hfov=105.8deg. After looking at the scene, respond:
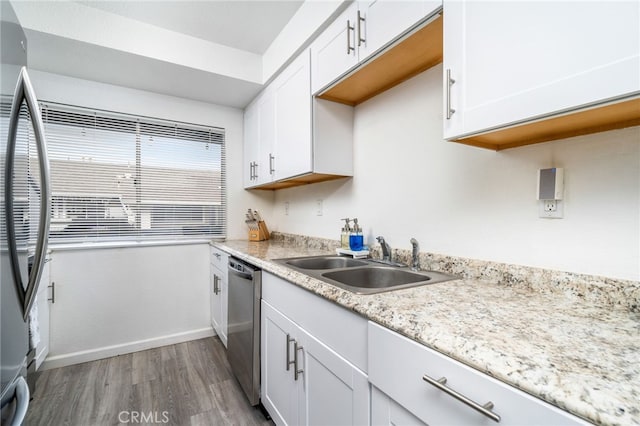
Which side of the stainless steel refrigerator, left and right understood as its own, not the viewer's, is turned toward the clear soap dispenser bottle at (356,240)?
front

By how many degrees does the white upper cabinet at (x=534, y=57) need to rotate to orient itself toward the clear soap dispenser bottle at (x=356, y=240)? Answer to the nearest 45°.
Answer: approximately 90° to its right

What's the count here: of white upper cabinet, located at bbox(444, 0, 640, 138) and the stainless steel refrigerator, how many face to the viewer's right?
1

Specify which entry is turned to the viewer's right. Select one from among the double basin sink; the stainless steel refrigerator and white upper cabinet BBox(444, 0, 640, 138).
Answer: the stainless steel refrigerator

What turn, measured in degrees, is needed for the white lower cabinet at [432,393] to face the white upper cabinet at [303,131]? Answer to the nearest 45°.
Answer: approximately 90° to its right

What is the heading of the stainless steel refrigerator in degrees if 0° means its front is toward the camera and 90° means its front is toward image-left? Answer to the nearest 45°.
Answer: approximately 270°

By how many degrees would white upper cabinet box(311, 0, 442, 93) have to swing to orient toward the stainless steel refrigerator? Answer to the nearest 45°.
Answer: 0° — it already faces it

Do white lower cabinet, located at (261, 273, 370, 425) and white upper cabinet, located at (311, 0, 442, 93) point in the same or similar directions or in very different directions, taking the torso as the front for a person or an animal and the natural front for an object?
same or similar directions

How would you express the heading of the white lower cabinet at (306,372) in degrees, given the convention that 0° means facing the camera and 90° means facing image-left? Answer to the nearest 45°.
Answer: approximately 45°

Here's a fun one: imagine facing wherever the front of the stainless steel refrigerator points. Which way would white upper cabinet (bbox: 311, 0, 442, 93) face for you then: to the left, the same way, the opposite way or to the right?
the opposite way

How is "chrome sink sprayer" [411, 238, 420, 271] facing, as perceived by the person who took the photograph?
facing the viewer and to the left of the viewer

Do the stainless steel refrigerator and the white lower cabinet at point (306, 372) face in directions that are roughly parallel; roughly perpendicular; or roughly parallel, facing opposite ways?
roughly parallel, facing opposite ways

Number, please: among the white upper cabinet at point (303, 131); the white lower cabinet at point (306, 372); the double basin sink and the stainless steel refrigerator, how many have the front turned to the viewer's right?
1

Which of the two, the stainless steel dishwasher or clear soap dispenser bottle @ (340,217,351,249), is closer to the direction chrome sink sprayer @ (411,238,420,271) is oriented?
the stainless steel dishwasher

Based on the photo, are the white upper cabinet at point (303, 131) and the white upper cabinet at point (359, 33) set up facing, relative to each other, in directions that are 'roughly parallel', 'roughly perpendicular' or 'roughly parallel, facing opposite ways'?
roughly parallel
